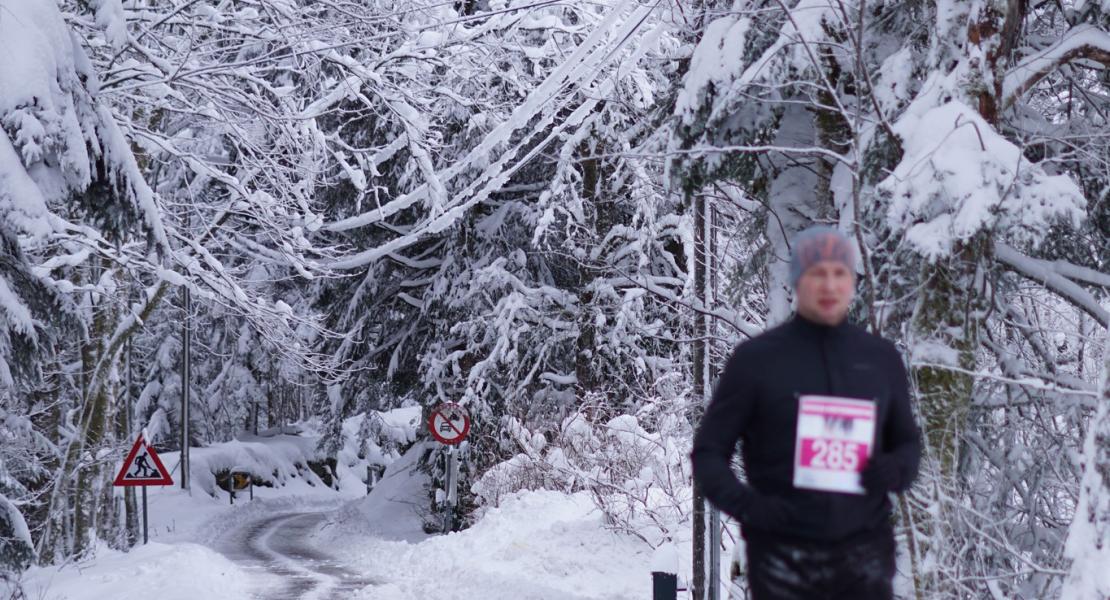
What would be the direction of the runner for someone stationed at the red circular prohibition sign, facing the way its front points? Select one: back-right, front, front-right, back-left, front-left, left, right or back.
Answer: front

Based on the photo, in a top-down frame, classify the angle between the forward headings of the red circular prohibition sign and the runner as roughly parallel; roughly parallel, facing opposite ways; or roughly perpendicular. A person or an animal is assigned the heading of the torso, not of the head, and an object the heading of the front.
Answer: roughly parallel

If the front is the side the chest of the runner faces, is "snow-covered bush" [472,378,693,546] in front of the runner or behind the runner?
behind

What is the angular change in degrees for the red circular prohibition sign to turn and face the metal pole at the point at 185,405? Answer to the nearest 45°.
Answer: approximately 135° to its right

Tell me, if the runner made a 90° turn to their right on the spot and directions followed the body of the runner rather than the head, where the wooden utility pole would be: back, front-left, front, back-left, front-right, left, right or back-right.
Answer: right

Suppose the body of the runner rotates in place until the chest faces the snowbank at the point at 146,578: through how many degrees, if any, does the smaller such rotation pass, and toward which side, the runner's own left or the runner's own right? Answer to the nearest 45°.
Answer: approximately 135° to the runner's own right

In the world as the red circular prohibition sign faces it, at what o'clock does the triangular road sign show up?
The triangular road sign is roughly at 3 o'clock from the red circular prohibition sign.

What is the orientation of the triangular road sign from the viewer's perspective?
toward the camera

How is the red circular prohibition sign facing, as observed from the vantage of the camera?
facing the viewer

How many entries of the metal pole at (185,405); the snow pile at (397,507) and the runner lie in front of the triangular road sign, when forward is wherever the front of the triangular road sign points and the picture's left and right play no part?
1

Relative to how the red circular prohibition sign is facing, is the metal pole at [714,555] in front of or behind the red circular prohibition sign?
in front

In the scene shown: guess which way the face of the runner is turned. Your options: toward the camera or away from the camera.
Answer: toward the camera

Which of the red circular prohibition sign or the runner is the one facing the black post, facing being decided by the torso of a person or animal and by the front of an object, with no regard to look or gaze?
the red circular prohibition sign

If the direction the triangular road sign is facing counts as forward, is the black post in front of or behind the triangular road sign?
in front
